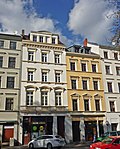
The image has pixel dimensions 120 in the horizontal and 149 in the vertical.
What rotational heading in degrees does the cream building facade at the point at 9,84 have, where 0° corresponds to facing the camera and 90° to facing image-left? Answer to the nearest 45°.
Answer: approximately 0°

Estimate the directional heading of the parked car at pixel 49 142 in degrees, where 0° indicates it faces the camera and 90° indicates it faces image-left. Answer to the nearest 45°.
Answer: approximately 135°

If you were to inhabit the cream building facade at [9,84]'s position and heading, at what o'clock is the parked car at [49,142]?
The parked car is roughly at 11 o'clock from the cream building facade.

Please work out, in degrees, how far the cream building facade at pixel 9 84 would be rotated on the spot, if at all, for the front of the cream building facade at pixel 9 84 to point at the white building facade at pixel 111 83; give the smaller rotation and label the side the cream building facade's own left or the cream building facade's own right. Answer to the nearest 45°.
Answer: approximately 90° to the cream building facade's own left

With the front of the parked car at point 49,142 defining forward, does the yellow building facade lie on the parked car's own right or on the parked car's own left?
on the parked car's own right

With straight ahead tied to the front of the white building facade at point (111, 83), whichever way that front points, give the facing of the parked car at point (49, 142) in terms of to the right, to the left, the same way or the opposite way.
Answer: to the right

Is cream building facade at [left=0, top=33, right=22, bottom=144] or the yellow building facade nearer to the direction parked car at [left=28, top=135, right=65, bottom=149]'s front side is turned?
the cream building facade

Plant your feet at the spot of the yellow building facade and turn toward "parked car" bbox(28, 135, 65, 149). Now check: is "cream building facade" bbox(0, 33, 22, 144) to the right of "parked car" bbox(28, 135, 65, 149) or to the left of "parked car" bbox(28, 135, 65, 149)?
right

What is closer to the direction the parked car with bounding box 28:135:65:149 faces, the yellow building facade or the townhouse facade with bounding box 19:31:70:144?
the townhouse facade

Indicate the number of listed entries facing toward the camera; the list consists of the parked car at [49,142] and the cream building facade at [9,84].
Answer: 1

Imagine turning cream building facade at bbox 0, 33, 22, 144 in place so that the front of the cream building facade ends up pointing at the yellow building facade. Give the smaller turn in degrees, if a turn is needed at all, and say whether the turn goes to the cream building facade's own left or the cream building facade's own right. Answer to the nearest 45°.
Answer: approximately 90° to the cream building facade's own left
